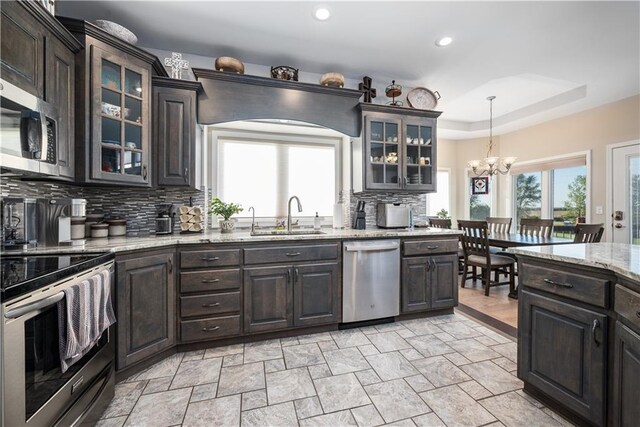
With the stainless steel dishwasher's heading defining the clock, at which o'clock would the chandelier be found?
The chandelier is roughly at 9 o'clock from the stainless steel dishwasher.

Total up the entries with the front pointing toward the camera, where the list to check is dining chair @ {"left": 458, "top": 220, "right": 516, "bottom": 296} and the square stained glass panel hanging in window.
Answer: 1

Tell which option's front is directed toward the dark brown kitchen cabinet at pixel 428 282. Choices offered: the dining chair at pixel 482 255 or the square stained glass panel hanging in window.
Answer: the square stained glass panel hanging in window

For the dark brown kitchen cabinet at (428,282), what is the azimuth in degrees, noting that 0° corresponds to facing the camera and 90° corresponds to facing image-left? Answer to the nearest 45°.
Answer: approximately 315°

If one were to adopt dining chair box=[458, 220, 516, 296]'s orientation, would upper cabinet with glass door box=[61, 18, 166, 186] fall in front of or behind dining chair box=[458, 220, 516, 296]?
behind

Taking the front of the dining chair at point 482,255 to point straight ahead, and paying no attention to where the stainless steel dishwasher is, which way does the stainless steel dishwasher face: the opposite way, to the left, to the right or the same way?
to the right

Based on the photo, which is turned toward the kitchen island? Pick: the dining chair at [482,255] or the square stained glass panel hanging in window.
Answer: the square stained glass panel hanging in window

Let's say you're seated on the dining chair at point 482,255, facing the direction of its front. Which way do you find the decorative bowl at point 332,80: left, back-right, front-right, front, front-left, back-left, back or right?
back

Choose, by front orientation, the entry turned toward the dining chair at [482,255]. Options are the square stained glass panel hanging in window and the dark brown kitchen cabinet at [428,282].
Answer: the square stained glass panel hanging in window

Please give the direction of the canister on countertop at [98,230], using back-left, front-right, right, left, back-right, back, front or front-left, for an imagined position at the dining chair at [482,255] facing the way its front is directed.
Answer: back

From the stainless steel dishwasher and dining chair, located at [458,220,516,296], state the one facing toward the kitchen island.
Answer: the stainless steel dishwasher

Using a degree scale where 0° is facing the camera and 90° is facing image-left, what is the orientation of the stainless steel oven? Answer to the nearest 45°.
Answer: approximately 315°

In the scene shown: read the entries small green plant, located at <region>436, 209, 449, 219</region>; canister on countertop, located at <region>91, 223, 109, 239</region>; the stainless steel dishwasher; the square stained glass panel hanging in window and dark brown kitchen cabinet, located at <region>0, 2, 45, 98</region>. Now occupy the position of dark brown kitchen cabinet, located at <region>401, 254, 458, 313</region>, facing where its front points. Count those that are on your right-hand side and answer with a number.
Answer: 3

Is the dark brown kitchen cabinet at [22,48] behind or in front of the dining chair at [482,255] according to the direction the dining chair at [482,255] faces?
behind
